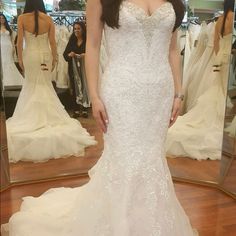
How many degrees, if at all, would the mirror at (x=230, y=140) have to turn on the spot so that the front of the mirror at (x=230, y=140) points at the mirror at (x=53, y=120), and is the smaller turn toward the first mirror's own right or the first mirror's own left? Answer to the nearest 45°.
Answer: approximately 45° to the first mirror's own right

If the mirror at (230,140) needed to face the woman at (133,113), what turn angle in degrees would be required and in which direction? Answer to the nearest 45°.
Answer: approximately 45° to its left

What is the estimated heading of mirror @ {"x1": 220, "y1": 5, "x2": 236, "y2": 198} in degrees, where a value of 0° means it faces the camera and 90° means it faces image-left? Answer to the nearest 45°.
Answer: approximately 45°
